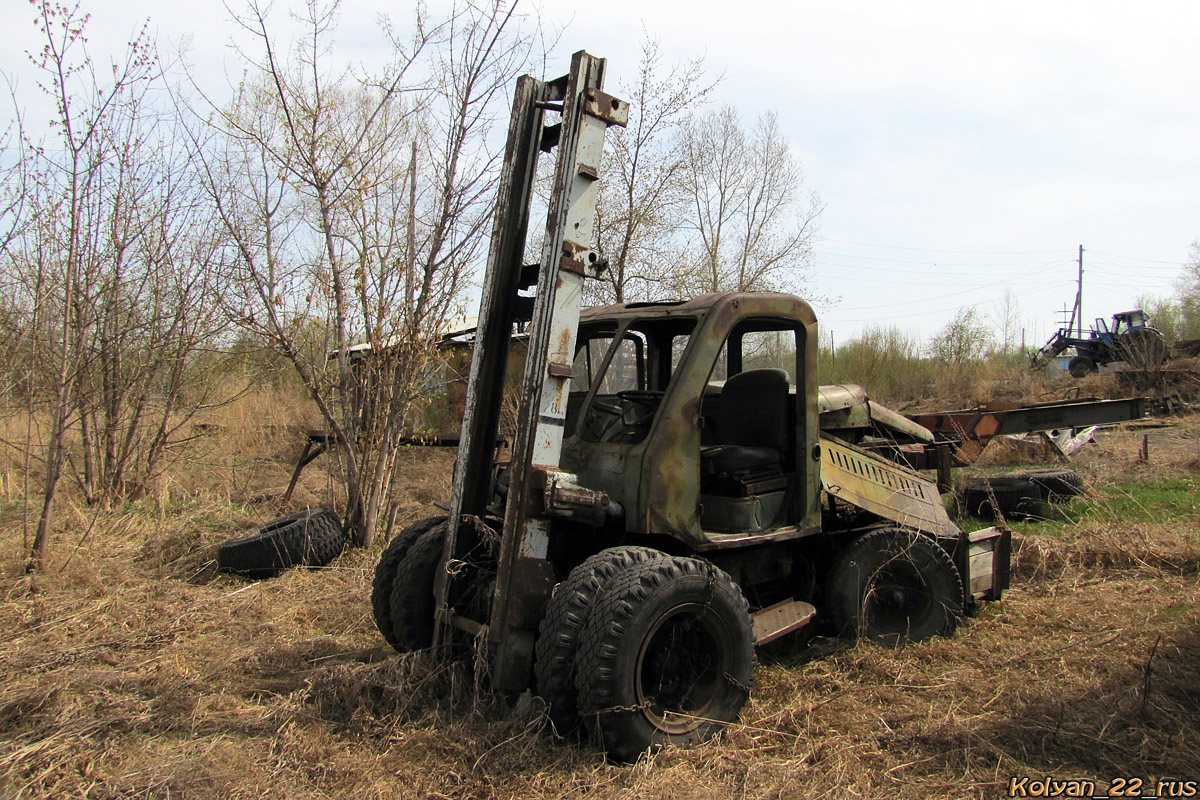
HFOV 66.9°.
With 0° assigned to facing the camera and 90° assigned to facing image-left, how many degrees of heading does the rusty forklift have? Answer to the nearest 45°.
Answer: approximately 45°

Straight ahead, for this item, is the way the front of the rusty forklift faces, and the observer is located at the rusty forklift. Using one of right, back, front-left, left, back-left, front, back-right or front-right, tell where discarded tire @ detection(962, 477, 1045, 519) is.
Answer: back

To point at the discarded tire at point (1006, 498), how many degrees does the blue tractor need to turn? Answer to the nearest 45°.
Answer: approximately 90° to its left

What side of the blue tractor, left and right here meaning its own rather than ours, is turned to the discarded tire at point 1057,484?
left

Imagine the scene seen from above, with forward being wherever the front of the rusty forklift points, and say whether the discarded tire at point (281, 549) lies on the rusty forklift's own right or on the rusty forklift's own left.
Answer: on the rusty forklift's own right

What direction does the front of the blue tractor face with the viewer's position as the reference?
facing to the left of the viewer

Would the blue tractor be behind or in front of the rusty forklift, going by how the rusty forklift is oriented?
behind

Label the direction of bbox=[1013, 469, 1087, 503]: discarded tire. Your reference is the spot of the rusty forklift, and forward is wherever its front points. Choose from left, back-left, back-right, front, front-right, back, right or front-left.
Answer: back
